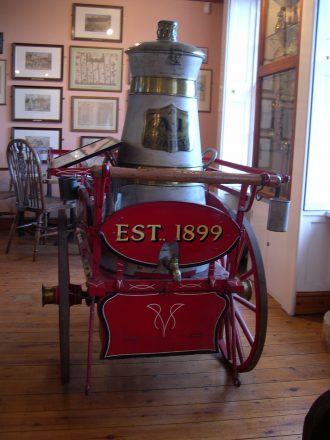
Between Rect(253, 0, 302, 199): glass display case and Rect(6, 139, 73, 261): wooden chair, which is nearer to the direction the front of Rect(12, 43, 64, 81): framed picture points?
the wooden chair

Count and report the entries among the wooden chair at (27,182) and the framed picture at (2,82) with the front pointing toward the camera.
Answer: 1

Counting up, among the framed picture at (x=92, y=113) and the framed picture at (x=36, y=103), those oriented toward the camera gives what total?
2

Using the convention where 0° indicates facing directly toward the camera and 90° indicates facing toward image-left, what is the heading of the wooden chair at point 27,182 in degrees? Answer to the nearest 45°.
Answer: approximately 225°

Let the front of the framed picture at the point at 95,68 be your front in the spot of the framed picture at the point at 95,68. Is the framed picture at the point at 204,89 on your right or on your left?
on your left

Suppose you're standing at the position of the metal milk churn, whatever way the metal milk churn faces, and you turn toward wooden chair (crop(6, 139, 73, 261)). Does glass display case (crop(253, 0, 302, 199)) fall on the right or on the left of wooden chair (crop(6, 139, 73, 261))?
right

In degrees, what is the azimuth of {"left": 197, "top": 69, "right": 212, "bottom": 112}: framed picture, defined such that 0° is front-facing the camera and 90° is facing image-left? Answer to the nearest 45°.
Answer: approximately 0°
